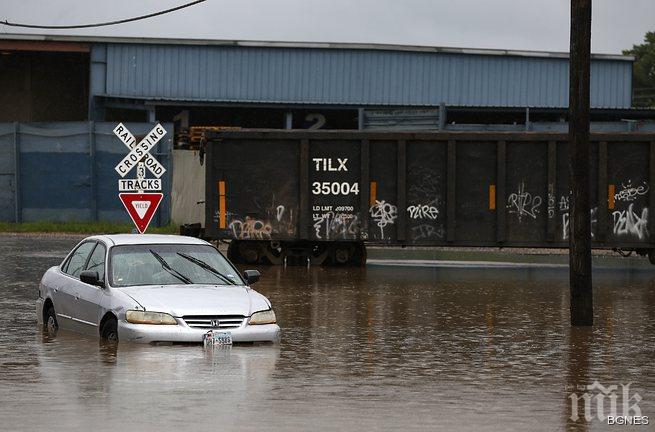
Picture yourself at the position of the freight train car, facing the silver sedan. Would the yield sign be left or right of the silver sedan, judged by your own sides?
right

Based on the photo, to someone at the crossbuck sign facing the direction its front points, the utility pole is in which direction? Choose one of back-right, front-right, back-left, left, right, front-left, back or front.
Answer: front-left

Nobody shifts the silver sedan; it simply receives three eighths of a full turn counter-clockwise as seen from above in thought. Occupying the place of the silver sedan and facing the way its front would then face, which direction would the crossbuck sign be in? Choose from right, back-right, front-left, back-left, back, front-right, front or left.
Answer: front

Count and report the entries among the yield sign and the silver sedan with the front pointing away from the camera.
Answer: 0

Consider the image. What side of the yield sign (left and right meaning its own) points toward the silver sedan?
front

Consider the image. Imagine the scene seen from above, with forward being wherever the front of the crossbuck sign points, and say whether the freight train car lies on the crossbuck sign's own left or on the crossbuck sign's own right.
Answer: on the crossbuck sign's own left

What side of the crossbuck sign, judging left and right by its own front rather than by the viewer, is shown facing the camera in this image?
front

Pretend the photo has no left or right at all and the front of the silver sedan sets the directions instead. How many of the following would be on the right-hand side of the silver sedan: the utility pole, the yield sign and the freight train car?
0

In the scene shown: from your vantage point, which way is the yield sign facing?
toward the camera

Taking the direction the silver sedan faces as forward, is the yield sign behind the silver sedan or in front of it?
behind

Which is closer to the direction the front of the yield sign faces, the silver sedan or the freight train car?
the silver sedan
